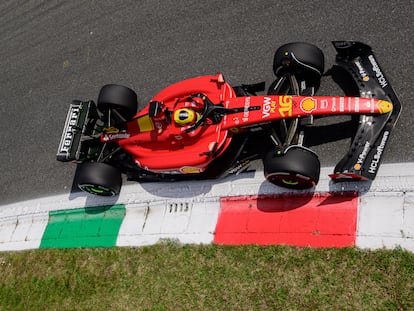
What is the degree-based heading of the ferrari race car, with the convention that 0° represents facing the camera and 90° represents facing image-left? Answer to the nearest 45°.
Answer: approximately 270°
